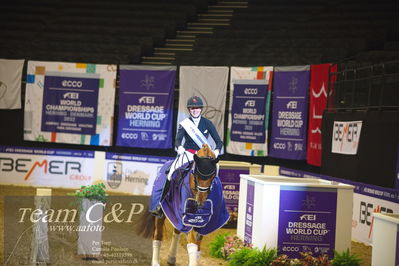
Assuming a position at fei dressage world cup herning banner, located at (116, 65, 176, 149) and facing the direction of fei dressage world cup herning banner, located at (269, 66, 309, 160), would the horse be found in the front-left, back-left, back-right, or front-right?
front-right

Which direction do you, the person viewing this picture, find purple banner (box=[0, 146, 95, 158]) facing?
facing the viewer

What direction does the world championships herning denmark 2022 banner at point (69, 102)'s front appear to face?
toward the camera

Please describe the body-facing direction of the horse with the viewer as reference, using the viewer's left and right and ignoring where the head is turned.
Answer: facing the viewer and to the right of the viewer

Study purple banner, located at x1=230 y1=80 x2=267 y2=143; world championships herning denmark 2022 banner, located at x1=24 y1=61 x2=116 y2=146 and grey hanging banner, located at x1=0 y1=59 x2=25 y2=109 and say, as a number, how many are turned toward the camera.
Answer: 3

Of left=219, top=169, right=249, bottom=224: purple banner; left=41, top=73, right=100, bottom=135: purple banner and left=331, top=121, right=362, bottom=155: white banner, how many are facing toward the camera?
3

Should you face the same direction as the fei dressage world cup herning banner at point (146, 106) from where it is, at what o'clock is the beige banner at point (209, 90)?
The beige banner is roughly at 10 o'clock from the fei dressage world cup herning banner.

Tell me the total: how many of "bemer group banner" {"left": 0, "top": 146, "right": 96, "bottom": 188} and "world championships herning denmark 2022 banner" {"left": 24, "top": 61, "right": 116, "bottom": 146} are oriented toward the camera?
2

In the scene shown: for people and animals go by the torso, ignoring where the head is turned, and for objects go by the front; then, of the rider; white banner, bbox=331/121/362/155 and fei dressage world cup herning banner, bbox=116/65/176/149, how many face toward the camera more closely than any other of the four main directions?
3

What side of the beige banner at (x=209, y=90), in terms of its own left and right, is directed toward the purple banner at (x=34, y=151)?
right

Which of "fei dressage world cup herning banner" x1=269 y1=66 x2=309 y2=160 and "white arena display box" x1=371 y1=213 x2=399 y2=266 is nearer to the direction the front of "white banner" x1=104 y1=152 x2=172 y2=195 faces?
the white arena display box

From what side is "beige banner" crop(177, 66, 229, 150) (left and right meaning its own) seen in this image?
front

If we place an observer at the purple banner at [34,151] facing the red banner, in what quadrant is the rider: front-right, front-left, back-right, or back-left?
front-right

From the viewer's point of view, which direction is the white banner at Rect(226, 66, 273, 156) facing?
toward the camera
